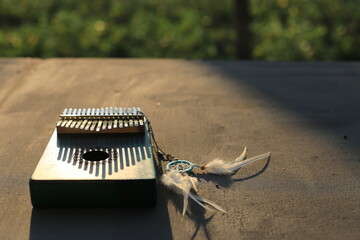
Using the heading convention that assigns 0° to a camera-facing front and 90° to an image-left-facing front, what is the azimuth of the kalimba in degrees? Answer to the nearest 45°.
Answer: approximately 0°

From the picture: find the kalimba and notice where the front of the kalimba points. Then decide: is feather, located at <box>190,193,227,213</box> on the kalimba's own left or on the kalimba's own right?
on the kalimba's own left
